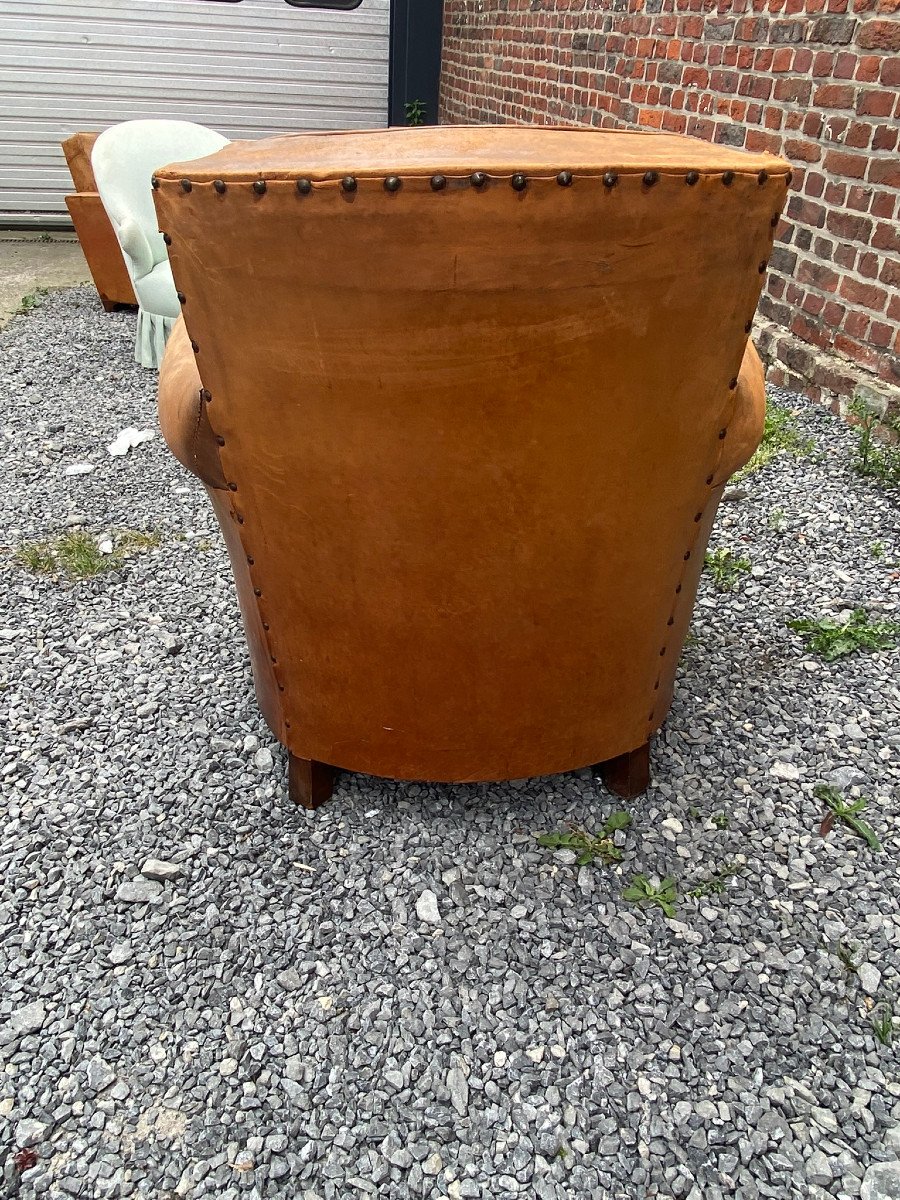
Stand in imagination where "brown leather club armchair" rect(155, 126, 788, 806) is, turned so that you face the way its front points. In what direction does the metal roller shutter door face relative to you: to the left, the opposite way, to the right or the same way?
the opposite way

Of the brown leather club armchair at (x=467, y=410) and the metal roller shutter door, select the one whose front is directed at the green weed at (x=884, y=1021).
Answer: the metal roller shutter door

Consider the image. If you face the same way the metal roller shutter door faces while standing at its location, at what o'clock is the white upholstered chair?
The white upholstered chair is roughly at 12 o'clock from the metal roller shutter door.

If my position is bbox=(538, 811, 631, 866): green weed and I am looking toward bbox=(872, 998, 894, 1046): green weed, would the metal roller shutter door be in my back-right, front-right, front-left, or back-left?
back-left

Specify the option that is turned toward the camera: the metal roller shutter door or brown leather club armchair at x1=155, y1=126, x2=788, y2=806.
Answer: the metal roller shutter door

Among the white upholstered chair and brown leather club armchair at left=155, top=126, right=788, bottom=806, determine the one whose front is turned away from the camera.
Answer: the brown leather club armchair

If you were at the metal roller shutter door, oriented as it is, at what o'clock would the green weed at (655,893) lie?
The green weed is roughly at 12 o'clock from the metal roller shutter door.

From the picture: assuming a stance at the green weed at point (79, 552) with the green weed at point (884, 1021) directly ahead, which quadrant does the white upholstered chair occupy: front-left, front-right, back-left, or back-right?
back-left

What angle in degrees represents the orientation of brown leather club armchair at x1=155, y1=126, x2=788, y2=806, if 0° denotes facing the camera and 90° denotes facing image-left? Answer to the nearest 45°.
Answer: approximately 180°

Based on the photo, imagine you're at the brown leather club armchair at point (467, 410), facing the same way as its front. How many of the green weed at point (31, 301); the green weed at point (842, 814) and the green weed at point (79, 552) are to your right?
1

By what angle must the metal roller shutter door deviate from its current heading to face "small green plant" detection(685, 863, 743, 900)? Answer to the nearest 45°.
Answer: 0° — it already faces it

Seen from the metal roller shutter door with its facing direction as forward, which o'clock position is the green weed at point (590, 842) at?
The green weed is roughly at 12 o'clock from the metal roller shutter door.

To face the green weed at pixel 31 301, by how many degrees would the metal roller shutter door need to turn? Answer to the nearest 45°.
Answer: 0° — it already faces it

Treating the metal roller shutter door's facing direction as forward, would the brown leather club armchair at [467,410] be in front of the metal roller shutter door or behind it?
in front

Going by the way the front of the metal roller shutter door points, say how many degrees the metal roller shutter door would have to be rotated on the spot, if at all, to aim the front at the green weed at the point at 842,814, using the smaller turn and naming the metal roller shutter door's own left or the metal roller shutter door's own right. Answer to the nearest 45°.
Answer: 0° — it already faces it

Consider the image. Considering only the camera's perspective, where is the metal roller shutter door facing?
facing the viewer
